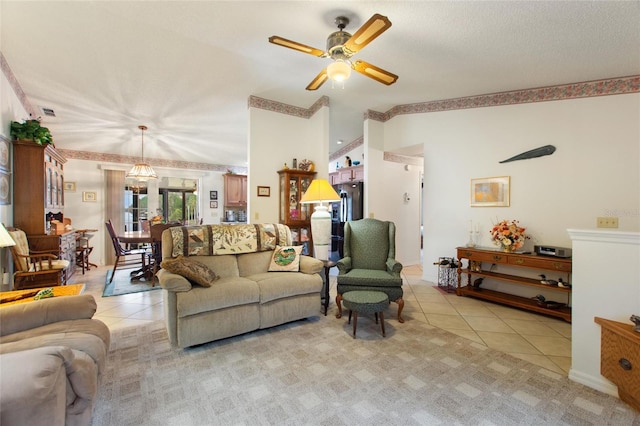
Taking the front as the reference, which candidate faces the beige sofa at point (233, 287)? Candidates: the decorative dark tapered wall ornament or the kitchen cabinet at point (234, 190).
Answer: the kitchen cabinet

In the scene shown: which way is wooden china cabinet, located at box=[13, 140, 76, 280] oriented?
to the viewer's right

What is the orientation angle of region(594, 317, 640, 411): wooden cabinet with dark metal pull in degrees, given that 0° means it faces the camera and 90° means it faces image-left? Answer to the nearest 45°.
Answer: approximately 45°

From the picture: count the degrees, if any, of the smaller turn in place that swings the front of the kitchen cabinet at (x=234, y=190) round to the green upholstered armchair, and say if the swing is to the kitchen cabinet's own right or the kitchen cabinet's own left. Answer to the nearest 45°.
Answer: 0° — it already faces it

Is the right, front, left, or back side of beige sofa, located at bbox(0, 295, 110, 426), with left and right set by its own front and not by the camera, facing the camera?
right

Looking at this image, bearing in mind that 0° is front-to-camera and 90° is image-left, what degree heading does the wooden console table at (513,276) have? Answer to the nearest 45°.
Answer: approximately 45°

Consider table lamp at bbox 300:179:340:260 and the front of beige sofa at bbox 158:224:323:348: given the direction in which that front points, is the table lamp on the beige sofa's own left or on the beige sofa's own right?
on the beige sofa's own left
